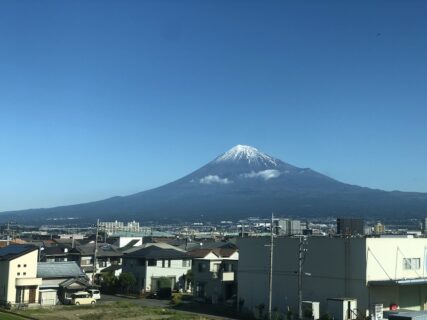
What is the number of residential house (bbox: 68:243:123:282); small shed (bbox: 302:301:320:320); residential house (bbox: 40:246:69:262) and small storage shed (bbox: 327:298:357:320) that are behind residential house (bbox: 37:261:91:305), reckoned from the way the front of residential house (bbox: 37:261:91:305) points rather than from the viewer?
2

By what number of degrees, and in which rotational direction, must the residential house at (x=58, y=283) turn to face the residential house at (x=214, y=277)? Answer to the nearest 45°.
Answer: approximately 90° to its left

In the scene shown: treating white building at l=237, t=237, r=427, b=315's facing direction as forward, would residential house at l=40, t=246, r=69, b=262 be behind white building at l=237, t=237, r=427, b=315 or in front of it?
behind

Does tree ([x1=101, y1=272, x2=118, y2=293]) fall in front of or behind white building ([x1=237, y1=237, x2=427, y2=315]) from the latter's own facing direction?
behind

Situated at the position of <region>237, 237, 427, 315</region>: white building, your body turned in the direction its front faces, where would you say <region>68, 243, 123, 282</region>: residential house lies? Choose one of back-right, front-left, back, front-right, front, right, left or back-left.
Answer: back

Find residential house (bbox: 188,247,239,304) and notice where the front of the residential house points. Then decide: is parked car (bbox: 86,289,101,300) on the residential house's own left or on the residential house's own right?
on the residential house's own right

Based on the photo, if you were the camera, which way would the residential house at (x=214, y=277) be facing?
facing the viewer and to the right of the viewer

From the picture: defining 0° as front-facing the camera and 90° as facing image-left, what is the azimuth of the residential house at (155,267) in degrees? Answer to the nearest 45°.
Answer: approximately 315°

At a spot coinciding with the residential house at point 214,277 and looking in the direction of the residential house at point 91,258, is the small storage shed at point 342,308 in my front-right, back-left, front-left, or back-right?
back-left

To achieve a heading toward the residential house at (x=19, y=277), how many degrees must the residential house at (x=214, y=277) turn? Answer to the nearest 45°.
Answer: approximately 90° to its right

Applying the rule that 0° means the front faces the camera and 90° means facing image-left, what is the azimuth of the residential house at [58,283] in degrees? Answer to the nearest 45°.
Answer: approximately 0°

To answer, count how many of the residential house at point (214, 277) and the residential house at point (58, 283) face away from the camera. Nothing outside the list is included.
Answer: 0
